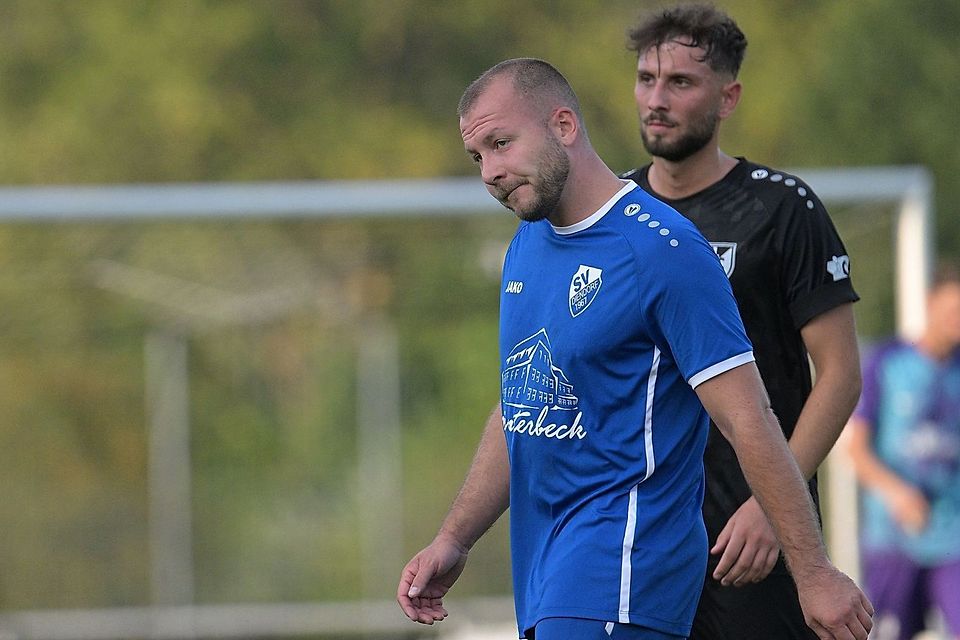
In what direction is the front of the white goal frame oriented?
toward the camera

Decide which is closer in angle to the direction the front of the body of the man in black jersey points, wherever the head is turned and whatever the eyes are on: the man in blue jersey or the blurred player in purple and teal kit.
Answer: the man in blue jersey

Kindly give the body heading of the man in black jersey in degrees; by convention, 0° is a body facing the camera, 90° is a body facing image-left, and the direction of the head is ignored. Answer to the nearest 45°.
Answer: approximately 45°

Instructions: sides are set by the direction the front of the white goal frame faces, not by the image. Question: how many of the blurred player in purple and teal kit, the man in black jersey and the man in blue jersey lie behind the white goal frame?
0

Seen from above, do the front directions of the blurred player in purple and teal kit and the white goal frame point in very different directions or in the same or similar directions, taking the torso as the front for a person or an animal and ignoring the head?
same or similar directions

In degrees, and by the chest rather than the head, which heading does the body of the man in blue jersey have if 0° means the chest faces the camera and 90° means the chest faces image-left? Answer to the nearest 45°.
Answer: approximately 45°

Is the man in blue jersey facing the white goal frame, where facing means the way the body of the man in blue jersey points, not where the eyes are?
no

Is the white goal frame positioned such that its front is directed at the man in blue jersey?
yes

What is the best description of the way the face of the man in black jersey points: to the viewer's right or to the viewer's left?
to the viewer's left

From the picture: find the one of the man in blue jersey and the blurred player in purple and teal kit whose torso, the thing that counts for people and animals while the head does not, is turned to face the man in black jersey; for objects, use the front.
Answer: the blurred player in purple and teal kit

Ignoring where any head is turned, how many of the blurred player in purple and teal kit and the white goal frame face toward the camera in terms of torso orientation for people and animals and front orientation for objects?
2

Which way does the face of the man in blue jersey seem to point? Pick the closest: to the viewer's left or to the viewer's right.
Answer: to the viewer's left

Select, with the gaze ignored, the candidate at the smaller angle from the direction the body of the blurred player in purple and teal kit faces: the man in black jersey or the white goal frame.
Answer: the man in black jersey

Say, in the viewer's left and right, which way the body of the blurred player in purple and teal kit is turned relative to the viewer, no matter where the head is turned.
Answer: facing the viewer

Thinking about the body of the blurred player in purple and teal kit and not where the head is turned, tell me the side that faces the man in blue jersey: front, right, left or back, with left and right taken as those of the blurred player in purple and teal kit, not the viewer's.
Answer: front

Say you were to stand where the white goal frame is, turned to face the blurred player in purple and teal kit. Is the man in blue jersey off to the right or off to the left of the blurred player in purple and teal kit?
right
